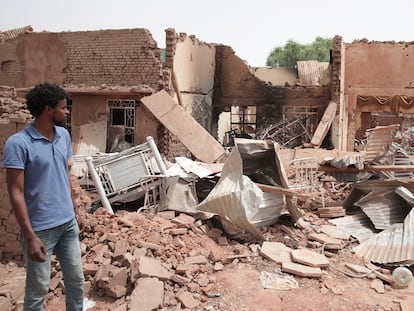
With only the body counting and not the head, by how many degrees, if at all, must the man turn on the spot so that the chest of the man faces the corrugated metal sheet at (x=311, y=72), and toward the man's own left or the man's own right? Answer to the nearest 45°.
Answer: approximately 90° to the man's own left

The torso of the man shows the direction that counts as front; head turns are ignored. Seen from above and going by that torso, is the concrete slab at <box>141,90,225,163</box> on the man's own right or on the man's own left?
on the man's own left

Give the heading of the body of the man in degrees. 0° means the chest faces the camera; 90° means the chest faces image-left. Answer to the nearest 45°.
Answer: approximately 315°

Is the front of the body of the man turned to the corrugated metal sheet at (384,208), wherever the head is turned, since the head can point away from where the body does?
no

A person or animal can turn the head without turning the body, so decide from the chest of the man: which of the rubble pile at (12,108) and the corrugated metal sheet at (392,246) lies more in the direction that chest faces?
the corrugated metal sheet

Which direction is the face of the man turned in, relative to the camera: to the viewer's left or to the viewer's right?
to the viewer's right

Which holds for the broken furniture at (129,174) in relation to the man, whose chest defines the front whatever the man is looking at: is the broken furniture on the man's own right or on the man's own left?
on the man's own left

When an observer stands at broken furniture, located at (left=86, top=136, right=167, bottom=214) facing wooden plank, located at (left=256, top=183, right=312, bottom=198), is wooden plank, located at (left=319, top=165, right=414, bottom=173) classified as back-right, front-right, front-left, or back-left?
front-left

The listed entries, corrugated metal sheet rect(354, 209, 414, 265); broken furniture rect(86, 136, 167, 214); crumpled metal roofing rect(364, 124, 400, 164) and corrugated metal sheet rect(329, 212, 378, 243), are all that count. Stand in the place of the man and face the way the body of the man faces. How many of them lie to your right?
0

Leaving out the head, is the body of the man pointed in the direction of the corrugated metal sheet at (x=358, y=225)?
no

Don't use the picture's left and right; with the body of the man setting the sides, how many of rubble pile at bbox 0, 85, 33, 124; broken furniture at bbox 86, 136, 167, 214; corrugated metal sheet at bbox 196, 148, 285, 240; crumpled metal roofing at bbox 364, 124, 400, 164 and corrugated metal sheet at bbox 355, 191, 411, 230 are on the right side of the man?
0

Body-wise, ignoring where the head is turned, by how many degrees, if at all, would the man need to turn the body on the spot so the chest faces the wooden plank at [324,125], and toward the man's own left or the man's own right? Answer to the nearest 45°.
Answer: approximately 90° to the man's own left

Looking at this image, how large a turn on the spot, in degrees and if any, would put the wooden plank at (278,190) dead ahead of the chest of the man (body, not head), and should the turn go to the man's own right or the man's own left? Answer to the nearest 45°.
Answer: approximately 90° to the man's own left

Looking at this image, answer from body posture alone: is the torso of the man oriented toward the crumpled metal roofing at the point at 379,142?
no

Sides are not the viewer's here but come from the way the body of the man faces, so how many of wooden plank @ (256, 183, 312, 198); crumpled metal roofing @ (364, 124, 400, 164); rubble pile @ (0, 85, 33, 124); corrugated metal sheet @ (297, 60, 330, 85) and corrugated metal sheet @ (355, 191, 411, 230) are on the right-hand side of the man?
0

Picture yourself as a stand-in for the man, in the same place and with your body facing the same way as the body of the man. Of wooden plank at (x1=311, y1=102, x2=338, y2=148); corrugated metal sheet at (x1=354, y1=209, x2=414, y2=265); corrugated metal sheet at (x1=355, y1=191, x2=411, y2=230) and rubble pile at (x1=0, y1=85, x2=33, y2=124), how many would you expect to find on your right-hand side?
0
